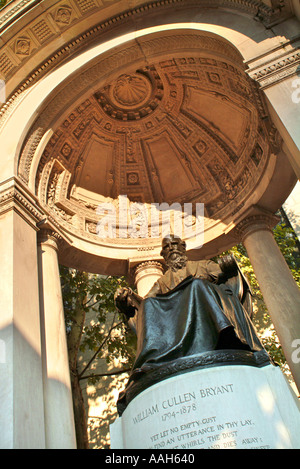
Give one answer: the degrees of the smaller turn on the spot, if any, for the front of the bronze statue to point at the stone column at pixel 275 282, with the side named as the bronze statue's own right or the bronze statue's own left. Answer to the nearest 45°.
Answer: approximately 135° to the bronze statue's own left

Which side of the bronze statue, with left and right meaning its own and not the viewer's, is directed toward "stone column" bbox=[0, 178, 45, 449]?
right

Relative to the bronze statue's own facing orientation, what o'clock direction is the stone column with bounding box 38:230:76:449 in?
The stone column is roughly at 4 o'clock from the bronze statue.

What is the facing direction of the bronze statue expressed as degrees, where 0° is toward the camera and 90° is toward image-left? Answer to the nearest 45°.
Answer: approximately 0°
